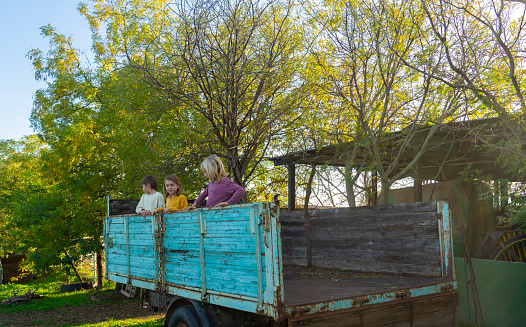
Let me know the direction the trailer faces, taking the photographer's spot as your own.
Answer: facing away from the viewer and to the left of the viewer

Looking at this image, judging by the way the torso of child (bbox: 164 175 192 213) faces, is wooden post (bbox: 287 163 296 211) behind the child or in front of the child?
behind

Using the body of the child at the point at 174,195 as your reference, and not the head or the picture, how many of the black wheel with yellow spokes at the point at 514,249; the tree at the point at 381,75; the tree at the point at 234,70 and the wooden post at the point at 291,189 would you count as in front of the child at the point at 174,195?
0

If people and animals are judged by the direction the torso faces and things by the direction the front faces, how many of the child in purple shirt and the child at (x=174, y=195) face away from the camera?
0

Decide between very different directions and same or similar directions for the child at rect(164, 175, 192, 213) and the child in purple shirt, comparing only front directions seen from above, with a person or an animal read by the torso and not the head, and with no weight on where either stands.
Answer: same or similar directions

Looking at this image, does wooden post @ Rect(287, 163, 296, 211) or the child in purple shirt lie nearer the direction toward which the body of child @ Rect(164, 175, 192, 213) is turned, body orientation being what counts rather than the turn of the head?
the child in purple shirt

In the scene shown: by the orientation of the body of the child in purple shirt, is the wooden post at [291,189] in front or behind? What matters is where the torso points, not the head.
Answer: behind

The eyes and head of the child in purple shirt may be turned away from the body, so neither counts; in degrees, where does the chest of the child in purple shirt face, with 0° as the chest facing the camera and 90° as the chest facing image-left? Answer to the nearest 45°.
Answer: approximately 45°

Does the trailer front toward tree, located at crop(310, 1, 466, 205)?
no

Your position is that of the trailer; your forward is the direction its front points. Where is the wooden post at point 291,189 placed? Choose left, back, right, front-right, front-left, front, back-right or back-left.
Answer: front-right

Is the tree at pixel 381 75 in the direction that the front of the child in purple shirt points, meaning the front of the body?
no

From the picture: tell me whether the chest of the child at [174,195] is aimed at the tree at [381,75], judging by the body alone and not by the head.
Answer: no
